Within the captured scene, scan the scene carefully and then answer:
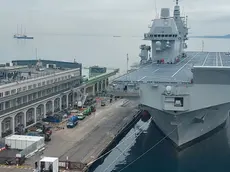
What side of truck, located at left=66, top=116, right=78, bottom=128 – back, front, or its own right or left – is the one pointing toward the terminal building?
right

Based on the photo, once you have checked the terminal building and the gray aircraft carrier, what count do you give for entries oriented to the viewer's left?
0

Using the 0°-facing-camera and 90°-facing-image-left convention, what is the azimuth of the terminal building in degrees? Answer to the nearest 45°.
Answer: approximately 315°

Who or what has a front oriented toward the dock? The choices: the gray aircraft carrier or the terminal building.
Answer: the terminal building

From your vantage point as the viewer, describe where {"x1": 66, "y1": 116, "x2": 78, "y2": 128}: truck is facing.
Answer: facing the viewer and to the left of the viewer

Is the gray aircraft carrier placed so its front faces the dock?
no

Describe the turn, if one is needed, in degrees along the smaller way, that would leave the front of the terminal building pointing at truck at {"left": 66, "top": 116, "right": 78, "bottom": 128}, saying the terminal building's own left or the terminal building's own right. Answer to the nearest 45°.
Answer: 0° — it already faces it

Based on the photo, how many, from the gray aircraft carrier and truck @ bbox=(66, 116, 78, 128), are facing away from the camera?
0

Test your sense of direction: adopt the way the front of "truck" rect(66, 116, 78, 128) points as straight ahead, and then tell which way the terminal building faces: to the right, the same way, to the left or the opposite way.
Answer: to the left

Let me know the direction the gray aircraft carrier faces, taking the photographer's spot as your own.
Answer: facing the viewer
